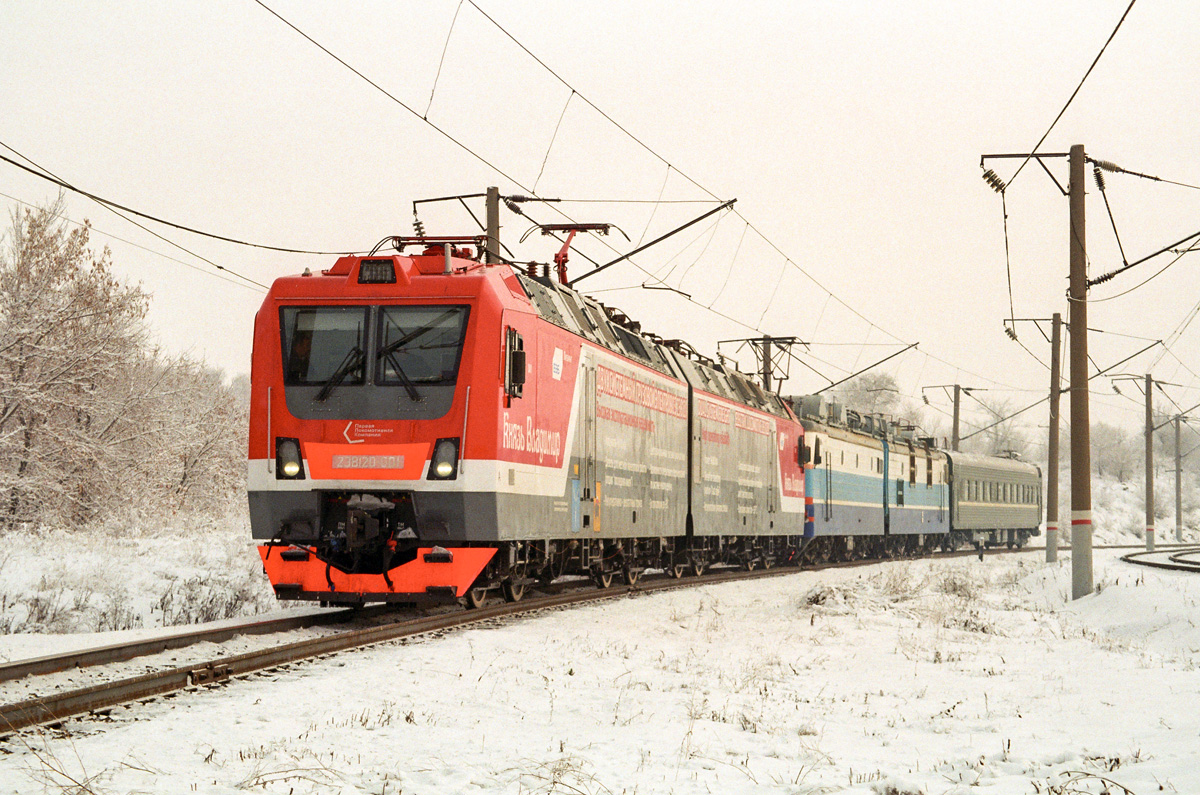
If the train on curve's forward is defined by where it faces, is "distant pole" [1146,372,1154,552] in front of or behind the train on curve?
behind

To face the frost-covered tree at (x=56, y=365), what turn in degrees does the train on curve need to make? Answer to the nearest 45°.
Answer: approximately 90° to its right

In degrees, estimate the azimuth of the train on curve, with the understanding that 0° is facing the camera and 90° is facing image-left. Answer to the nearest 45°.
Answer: approximately 45°

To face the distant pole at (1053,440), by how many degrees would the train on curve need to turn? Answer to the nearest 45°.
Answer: approximately 180°

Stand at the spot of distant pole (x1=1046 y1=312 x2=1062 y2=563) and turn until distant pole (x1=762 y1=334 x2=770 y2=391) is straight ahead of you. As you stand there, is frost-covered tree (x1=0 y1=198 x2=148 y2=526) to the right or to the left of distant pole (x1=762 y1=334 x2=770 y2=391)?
left

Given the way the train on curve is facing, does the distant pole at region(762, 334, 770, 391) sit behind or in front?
behind
